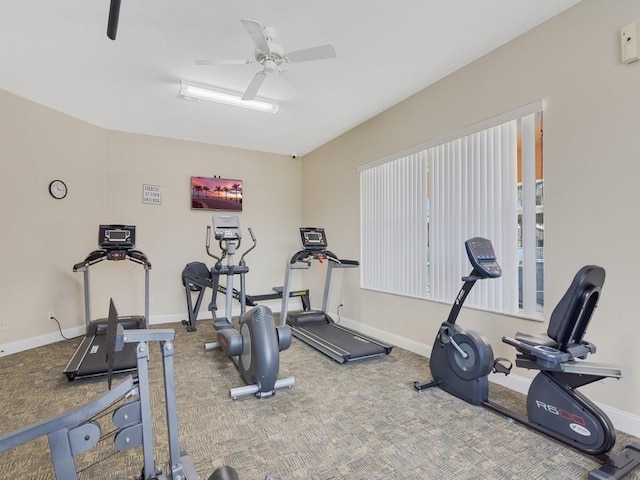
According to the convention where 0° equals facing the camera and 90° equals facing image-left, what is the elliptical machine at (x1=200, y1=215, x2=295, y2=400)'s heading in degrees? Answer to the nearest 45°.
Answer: approximately 135°

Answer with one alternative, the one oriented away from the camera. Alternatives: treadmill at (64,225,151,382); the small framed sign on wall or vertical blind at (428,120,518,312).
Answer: the treadmill

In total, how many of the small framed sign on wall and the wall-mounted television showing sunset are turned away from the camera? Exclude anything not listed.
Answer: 0

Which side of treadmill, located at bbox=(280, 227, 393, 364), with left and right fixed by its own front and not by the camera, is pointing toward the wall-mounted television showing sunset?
front

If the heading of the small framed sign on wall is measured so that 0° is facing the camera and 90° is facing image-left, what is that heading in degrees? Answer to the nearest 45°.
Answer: approximately 0°

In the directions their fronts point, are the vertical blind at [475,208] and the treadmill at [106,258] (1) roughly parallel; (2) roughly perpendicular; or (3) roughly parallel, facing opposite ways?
roughly perpendicular

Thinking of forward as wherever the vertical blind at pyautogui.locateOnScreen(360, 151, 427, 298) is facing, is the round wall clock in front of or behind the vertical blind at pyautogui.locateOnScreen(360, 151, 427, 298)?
in front

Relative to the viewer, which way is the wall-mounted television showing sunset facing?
toward the camera

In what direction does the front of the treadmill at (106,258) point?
away from the camera

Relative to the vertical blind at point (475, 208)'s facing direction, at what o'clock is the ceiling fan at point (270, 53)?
The ceiling fan is roughly at 12 o'clock from the vertical blind.

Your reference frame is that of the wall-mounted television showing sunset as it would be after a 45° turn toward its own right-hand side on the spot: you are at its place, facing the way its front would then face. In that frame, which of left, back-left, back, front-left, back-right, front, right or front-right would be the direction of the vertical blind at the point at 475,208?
left
